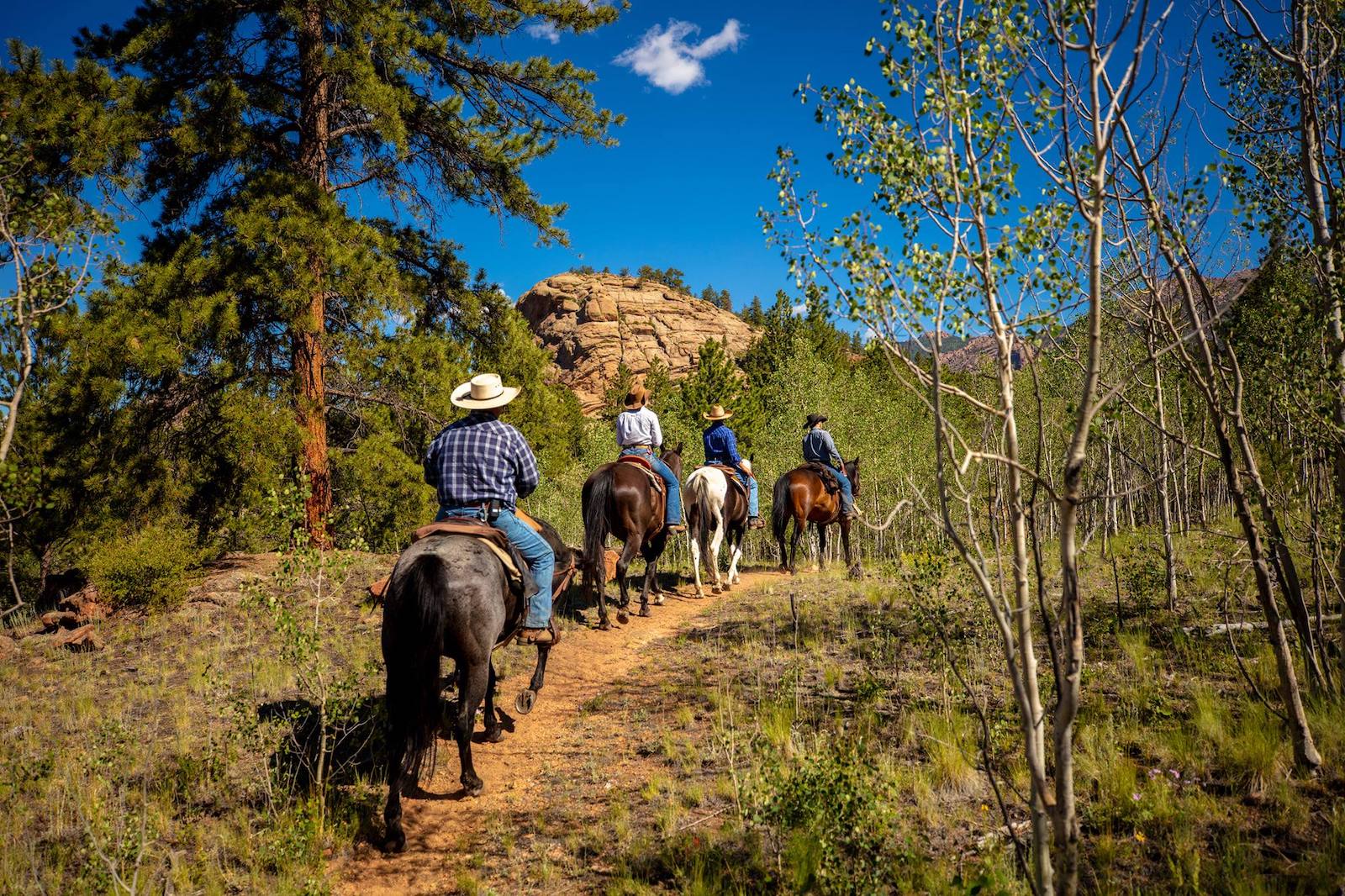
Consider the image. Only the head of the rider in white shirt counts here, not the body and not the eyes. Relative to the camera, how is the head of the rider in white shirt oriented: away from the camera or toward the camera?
away from the camera

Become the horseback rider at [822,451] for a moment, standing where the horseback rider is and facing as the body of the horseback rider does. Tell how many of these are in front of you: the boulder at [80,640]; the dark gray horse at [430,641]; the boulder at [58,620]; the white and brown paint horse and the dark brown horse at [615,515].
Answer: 0

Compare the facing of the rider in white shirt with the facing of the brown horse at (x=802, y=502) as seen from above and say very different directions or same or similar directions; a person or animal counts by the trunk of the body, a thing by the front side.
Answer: same or similar directions

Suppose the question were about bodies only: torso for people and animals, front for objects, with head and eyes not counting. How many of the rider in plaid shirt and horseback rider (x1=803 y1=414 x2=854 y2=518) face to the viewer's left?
0

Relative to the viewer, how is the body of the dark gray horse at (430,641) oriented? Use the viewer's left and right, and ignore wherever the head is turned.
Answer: facing away from the viewer and to the right of the viewer

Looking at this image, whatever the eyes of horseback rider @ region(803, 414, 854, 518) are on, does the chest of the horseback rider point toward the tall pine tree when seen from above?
no

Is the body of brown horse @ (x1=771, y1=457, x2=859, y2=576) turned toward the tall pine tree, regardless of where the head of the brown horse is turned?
no

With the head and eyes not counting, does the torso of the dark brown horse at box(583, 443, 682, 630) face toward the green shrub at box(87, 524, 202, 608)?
no

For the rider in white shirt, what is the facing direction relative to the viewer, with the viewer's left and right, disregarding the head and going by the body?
facing away from the viewer and to the right of the viewer

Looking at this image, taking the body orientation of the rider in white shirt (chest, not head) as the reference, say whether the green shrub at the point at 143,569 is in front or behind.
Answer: behind

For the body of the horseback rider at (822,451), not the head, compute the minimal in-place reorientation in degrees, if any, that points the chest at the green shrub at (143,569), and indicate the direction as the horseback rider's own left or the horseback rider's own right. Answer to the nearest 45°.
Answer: approximately 180°

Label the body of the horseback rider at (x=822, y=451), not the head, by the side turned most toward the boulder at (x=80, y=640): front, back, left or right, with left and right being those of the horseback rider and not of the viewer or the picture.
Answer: back

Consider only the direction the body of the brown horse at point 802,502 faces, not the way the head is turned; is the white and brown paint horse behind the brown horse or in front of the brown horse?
behind

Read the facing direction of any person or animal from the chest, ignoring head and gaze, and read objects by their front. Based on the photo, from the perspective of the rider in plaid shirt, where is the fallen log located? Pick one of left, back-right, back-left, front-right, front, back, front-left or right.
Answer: front-right

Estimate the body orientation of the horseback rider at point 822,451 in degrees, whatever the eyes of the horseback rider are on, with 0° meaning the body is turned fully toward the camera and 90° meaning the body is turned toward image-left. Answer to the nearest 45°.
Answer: approximately 225°
